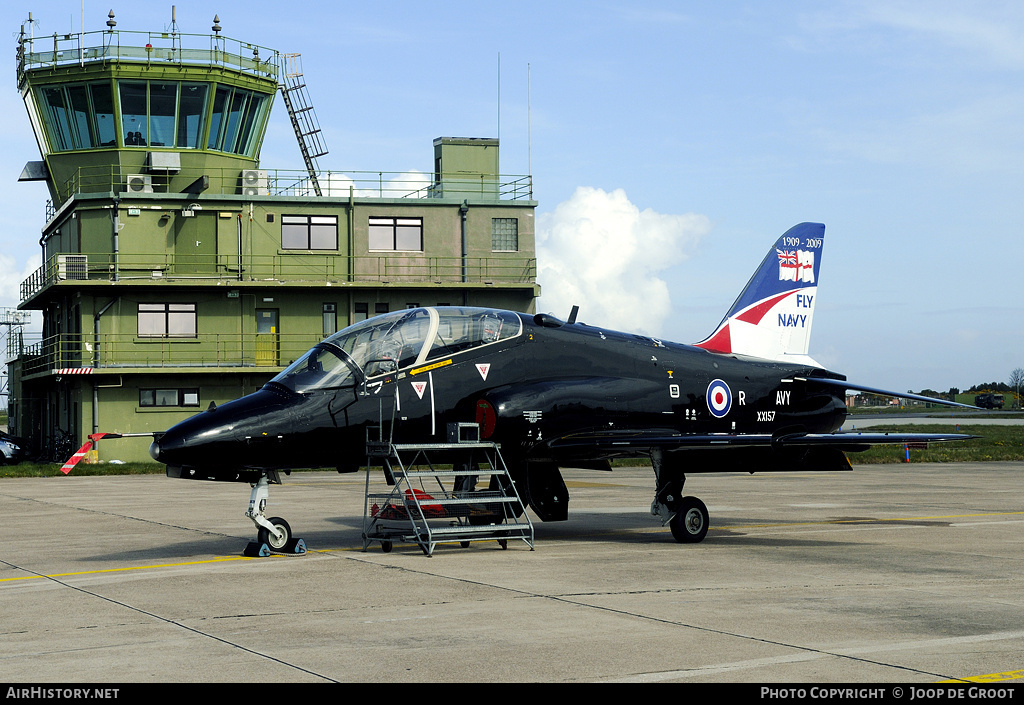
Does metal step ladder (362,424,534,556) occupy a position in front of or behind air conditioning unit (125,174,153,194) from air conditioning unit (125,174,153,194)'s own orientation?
in front

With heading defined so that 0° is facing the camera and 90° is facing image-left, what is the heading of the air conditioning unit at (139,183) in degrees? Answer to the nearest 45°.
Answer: approximately 0°

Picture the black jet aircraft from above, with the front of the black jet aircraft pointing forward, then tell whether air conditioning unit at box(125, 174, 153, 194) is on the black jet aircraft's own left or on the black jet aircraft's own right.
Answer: on the black jet aircraft's own right

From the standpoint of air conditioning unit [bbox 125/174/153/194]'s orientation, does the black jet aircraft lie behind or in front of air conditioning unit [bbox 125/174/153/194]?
in front

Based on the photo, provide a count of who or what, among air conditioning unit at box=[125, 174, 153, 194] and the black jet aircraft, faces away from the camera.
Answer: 0

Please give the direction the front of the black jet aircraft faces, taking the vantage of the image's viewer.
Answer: facing the viewer and to the left of the viewer
